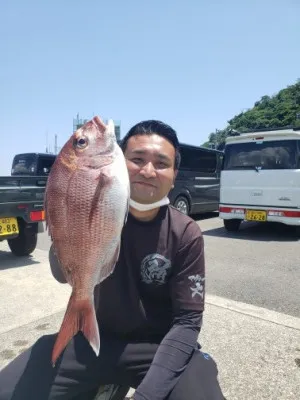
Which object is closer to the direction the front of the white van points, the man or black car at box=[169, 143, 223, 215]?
the black car

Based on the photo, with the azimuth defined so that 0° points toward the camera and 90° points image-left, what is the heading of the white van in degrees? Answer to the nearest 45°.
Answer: approximately 180°

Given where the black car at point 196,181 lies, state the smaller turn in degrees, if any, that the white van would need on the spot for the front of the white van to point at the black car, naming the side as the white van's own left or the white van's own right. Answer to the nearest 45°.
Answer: approximately 45° to the white van's own left

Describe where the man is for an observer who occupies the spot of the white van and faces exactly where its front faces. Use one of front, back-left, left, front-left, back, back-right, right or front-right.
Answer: back

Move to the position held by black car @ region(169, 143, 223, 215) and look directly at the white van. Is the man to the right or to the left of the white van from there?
right
